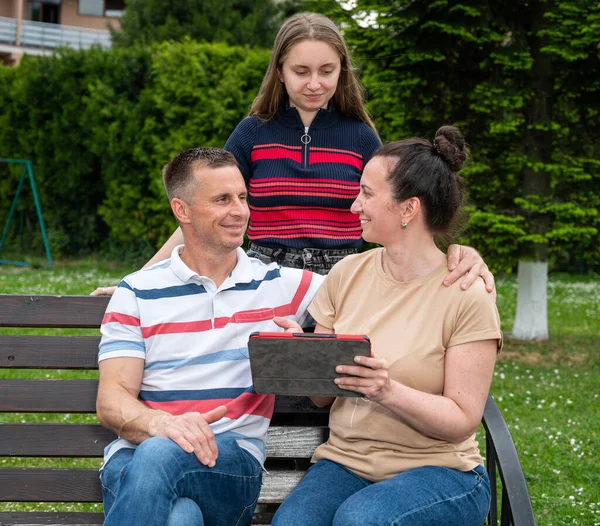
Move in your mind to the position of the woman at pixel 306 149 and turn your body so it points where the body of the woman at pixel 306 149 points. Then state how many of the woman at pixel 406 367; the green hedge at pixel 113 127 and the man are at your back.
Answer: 1

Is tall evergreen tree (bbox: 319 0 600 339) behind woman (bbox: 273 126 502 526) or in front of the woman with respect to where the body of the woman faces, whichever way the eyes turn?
behind

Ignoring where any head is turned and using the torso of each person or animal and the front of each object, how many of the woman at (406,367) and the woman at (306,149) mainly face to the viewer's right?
0

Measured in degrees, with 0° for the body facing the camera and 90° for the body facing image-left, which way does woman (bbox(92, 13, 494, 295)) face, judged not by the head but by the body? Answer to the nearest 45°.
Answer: approximately 0°

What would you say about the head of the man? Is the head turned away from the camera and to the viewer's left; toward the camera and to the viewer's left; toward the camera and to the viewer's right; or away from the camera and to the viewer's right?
toward the camera and to the viewer's right

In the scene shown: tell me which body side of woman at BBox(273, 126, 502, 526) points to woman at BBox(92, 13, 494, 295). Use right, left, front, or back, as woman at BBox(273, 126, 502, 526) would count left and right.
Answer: right

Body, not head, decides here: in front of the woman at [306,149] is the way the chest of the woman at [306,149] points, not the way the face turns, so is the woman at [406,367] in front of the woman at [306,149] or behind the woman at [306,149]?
in front

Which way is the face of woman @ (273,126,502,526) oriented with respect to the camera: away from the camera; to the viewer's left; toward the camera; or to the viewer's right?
to the viewer's left

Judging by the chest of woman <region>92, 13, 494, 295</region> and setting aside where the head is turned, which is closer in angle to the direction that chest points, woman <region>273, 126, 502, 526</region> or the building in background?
the woman

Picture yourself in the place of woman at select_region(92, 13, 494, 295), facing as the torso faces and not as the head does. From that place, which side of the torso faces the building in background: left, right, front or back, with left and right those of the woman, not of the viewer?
back
